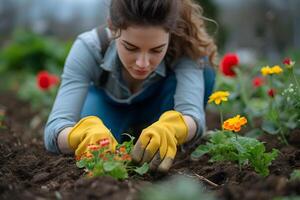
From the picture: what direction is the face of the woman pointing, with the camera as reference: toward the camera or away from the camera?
toward the camera

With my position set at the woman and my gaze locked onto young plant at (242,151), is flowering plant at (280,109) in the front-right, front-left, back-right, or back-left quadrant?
front-left

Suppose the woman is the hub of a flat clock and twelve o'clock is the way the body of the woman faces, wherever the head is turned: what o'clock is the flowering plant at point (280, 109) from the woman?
The flowering plant is roughly at 9 o'clock from the woman.

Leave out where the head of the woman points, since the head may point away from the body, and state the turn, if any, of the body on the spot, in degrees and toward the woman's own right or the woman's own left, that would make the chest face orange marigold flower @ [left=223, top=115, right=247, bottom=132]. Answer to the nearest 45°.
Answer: approximately 45° to the woman's own left

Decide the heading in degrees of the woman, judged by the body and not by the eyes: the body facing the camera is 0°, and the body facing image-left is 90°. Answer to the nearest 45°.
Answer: approximately 0°

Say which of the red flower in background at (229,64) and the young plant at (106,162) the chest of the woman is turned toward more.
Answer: the young plant

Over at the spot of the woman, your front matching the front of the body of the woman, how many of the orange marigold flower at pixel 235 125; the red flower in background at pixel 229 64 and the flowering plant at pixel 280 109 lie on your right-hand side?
0

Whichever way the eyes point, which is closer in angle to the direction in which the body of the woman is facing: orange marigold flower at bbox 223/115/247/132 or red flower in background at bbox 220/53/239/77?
the orange marigold flower

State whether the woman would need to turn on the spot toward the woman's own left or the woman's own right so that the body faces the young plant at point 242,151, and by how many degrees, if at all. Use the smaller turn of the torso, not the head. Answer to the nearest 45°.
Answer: approximately 45° to the woman's own left

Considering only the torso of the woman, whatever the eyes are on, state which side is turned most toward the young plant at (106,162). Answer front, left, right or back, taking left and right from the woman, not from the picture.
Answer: front

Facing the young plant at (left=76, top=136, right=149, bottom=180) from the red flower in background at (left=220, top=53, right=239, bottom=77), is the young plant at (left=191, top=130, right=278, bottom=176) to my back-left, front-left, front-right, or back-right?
front-left
